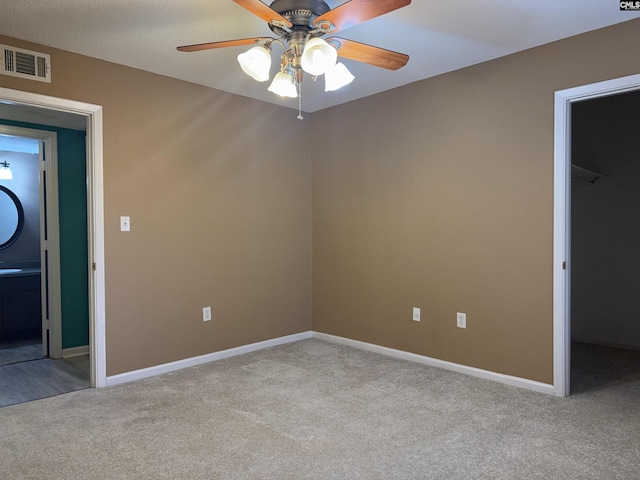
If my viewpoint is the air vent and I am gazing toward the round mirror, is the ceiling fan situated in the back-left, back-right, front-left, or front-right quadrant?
back-right

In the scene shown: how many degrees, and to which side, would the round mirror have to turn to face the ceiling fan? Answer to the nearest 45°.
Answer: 0° — it already faces it

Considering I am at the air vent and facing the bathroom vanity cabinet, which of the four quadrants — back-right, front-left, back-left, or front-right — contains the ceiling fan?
back-right

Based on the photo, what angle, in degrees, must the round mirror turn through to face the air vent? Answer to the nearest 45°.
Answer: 0° — it already faces it
